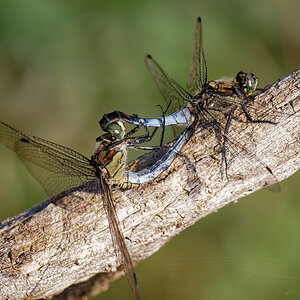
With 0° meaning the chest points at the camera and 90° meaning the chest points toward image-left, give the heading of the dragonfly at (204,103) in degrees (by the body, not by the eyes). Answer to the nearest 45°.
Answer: approximately 270°

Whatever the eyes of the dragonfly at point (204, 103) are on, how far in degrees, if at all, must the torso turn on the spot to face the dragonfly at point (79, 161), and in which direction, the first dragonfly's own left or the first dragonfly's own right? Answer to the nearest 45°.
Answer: approximately 180°
